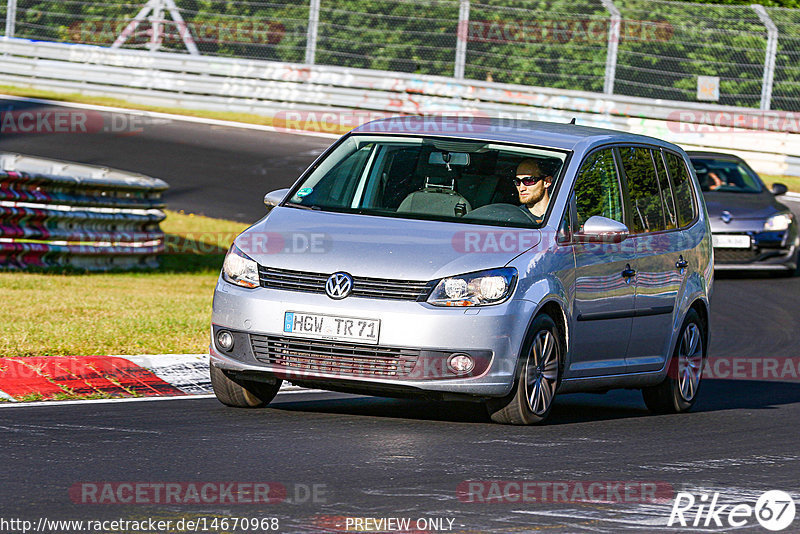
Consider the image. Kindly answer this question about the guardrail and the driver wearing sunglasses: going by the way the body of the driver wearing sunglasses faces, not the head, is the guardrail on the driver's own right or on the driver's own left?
on the driver's own right

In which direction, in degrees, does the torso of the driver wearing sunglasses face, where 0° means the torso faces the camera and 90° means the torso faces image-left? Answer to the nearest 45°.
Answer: approximately 45°

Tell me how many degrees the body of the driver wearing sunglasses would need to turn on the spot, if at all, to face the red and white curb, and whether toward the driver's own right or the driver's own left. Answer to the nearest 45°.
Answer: approximately 45° to the driver's own right

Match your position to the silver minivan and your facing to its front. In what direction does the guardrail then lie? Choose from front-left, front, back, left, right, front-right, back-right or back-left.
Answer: back-right

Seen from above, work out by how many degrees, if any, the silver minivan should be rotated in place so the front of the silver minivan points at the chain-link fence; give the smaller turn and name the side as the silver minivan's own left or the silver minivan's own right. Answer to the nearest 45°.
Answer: approximately 135° to the silver minivan's own right

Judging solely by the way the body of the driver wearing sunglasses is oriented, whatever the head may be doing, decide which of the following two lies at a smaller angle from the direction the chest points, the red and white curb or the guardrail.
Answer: the red and white curb

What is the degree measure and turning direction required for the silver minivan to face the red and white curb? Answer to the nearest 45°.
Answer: approximately 45° to its right

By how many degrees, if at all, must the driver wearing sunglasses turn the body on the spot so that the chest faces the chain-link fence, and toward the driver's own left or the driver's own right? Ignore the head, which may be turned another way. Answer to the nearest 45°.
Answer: approximately 135° to the driver's own right
